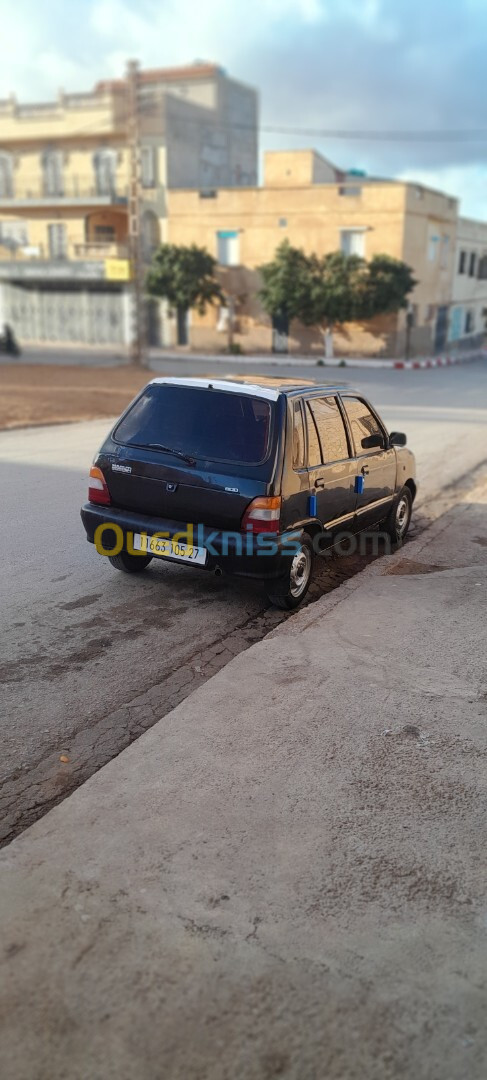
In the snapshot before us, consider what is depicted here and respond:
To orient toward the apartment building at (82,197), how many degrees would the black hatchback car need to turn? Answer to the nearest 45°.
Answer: approximately 45° to its left

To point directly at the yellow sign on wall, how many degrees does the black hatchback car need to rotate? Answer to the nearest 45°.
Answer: approximately 45° to its left

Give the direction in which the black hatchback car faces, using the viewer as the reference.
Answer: facing away from the viewer and to the right of the viewer

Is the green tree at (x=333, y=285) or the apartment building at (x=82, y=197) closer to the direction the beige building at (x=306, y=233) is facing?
the green tree

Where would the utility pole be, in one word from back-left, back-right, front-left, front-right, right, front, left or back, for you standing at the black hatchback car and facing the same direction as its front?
front-left

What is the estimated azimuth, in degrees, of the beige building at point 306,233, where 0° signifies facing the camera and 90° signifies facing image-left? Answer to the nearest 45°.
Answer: approximately 0°

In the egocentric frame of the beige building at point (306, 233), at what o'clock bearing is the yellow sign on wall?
The yellow sign on wall is roughly at 3 o'clock from the beige building.

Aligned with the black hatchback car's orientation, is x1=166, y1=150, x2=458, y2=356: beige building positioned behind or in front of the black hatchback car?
in front

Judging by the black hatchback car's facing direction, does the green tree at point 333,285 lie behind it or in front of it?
in front

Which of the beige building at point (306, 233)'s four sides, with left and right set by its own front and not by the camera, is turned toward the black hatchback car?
front
